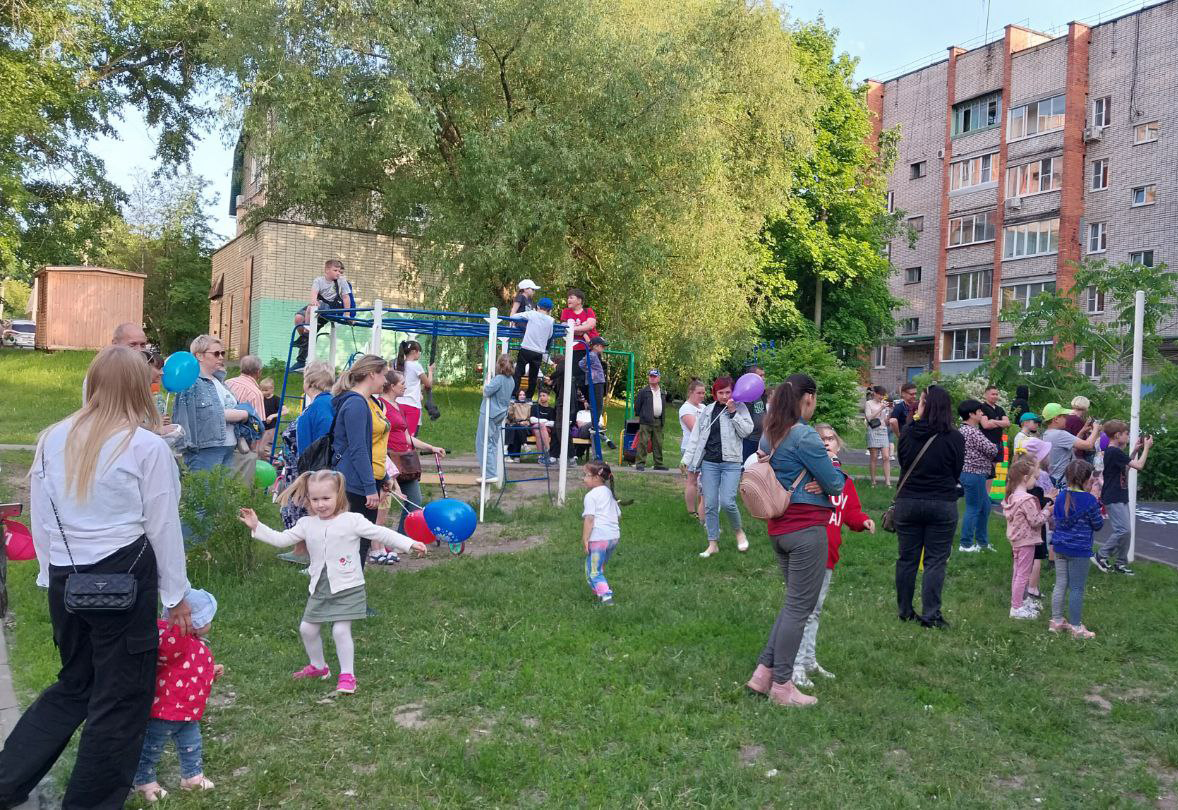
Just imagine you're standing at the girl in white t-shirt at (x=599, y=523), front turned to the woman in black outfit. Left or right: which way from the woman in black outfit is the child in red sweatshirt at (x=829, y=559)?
right

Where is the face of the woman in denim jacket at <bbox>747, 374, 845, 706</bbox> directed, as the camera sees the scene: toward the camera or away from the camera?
away from the camera

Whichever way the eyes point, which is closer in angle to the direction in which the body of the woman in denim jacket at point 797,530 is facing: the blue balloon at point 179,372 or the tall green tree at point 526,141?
the tall green tree

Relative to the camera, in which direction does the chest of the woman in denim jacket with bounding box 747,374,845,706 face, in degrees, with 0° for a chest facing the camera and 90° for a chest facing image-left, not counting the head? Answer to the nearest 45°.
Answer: approximately 225°

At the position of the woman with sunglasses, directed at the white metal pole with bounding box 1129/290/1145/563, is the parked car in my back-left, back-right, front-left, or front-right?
back-left

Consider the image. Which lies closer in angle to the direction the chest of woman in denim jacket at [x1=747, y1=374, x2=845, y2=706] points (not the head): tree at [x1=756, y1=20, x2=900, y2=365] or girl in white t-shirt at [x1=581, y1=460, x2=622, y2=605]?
the tree

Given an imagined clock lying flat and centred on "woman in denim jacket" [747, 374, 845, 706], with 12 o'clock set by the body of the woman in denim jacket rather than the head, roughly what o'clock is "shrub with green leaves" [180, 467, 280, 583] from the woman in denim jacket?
The shrub with green leaves is roughly at 8 o'clock from the woman in denim jacket.

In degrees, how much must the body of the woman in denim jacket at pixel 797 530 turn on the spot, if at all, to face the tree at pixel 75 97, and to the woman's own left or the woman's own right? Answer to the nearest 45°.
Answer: approximately 90° to the woman's own left

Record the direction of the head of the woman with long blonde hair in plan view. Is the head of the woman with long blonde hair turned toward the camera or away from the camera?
away from the camera

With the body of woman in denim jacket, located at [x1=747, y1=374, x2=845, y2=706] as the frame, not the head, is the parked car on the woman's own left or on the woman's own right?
on the woman's own left

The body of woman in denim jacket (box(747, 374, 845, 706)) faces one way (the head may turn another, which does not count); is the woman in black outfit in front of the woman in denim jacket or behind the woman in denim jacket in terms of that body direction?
in front

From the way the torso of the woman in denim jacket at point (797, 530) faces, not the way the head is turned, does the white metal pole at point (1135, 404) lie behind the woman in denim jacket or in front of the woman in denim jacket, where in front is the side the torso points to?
in front

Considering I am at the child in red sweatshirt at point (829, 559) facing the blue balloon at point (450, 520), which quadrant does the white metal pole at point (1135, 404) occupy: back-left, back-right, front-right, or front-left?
back-right

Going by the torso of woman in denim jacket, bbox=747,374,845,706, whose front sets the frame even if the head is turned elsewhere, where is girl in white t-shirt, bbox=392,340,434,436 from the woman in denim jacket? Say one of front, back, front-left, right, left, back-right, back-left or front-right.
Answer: left
